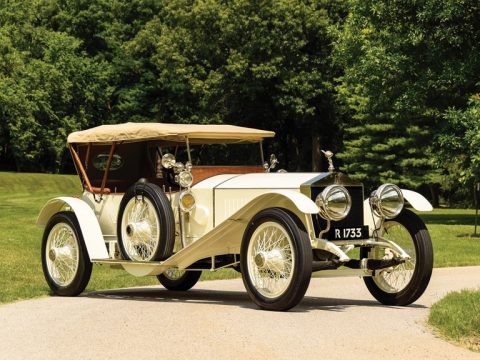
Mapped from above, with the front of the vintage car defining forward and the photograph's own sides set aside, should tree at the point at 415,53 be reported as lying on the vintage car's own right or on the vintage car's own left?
on the vintage car's own left

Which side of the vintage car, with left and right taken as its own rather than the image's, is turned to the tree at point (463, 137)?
left
